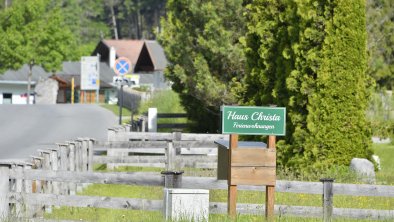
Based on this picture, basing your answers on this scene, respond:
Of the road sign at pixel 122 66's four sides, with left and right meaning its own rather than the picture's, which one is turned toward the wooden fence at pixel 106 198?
front

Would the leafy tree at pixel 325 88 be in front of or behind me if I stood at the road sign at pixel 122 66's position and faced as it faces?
in front

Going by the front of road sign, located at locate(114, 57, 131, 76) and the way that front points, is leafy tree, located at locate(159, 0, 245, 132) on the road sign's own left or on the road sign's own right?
on the road sign's own left

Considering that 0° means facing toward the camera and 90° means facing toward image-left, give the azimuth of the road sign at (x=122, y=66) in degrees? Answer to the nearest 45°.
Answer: approximately 0°

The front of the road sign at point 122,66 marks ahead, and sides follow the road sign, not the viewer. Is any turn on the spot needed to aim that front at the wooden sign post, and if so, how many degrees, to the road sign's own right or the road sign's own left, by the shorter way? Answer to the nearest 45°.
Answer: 0° — it already faces it

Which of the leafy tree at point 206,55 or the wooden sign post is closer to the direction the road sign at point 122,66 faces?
the wooden sign post

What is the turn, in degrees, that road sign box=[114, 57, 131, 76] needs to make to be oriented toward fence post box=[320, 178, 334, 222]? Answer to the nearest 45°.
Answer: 0° — it already faces it
